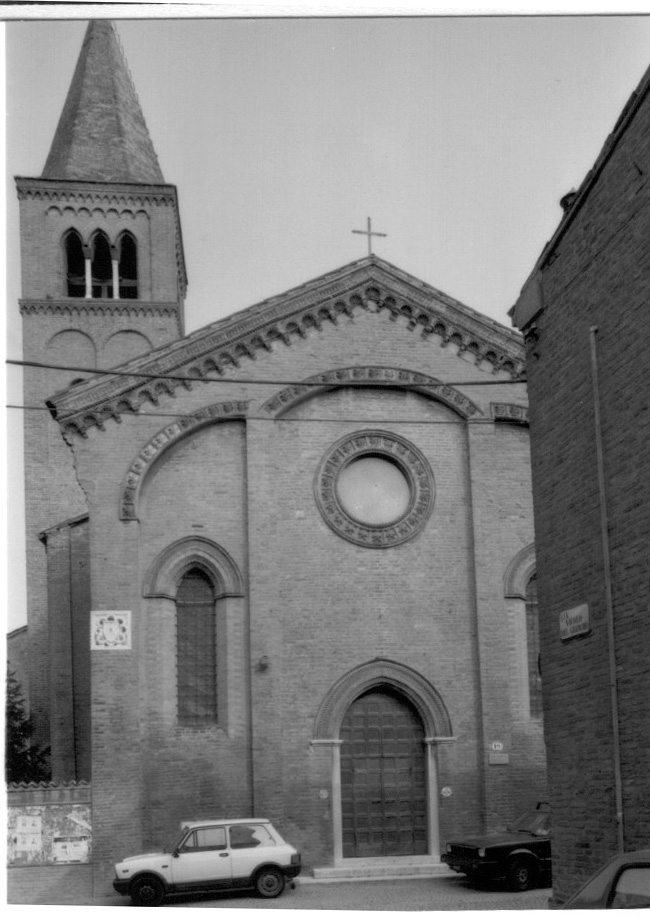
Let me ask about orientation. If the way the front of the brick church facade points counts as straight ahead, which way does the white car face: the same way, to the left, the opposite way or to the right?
to the right

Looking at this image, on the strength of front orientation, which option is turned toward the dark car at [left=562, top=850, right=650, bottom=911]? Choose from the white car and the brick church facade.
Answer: the brick church facade

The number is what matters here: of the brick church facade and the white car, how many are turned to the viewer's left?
1

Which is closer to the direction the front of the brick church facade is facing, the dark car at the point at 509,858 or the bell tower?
the dark car

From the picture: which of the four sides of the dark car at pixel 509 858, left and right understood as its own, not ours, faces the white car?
front

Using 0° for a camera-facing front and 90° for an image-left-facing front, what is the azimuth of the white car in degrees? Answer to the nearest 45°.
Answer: approximately 90°

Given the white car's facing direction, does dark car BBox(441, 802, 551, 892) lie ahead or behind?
behind

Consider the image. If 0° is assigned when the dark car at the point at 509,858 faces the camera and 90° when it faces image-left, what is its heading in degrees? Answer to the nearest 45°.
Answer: approximately 45°

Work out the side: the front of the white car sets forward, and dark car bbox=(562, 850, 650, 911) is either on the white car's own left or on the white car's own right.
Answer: on the white car's own left

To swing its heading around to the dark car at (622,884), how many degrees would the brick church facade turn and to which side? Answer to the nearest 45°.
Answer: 0° — it already faces it

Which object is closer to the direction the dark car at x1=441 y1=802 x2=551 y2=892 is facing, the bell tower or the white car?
the white car

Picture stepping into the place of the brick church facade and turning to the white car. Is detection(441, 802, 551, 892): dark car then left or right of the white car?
left

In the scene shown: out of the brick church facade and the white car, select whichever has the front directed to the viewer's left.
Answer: the white car
